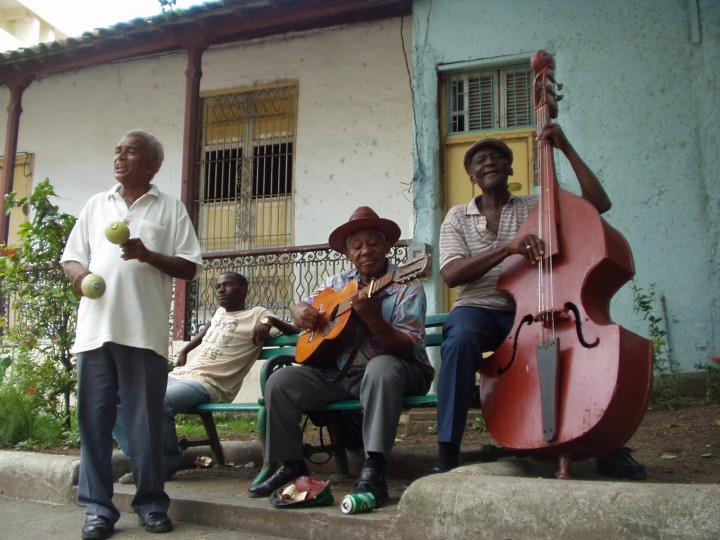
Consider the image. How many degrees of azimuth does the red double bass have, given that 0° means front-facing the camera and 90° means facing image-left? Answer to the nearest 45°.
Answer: approximately 45°

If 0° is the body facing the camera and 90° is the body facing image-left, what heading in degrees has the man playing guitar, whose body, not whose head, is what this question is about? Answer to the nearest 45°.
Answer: approximately 45°

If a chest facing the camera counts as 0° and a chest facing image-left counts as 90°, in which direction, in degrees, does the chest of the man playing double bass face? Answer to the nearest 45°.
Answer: approximately 0°

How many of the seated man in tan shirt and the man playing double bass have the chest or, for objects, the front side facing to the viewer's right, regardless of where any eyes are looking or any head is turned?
0

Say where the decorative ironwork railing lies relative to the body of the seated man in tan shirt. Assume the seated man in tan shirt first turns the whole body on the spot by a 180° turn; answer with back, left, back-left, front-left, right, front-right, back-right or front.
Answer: front-left

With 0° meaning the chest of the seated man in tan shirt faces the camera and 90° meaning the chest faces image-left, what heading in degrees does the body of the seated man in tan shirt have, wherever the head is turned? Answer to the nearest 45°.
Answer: approximately 45°

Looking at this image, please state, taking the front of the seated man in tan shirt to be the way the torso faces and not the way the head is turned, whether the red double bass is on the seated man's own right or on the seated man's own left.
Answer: on the seated man's own left
